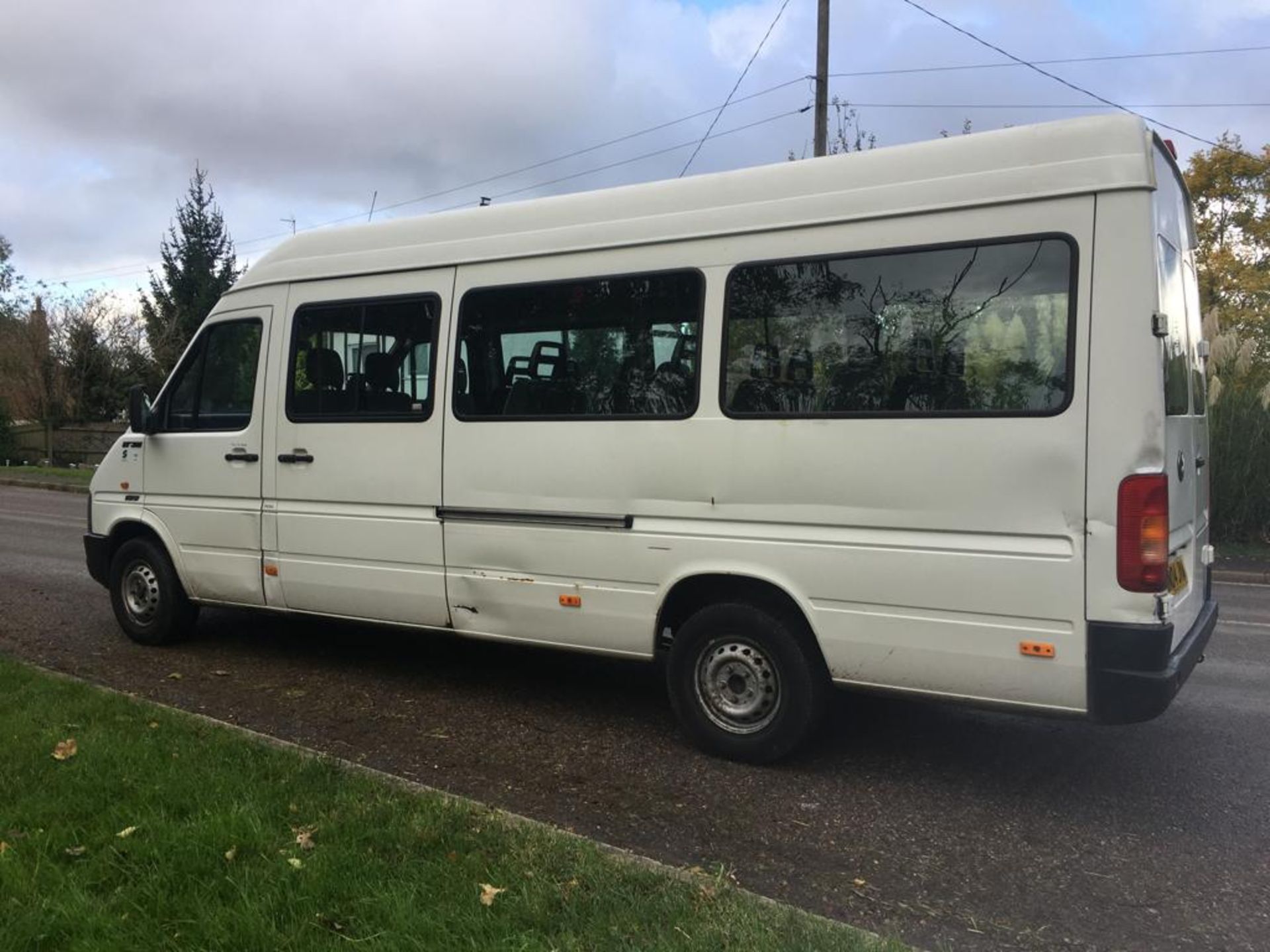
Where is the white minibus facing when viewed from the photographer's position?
facing away from the viewer and to the left of the viewer

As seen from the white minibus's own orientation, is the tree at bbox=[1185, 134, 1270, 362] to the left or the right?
on its right

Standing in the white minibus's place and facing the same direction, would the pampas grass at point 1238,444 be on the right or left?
on its right

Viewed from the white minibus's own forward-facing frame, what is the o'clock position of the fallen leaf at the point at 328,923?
The fallen leaf is roughly at 9 o'clock from the white minibus.

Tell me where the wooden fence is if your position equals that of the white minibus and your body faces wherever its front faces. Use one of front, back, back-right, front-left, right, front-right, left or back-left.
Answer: front

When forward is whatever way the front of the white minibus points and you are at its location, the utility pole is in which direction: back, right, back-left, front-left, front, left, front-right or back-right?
front-right

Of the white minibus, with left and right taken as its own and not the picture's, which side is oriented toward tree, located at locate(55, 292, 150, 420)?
front

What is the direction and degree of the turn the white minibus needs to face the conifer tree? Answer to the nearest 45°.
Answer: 0° — it already faces it
